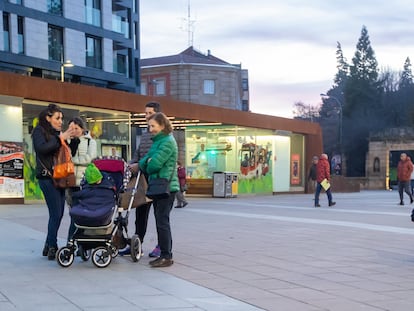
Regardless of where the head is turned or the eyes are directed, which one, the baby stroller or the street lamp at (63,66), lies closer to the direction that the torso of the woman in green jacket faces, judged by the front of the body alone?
the baby stroller

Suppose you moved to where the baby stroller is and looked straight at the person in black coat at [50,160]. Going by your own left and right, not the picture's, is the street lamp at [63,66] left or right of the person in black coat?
right

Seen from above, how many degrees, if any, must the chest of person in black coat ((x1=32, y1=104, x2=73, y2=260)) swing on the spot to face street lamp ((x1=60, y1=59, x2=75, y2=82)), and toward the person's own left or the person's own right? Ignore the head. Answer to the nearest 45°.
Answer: approximately 90° to the person's own left

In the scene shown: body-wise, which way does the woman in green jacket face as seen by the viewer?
to the viewer's left

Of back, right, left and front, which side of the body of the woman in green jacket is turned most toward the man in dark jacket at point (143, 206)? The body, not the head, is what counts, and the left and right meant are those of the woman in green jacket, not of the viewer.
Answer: right

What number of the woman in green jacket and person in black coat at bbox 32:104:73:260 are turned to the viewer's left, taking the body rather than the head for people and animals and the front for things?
1

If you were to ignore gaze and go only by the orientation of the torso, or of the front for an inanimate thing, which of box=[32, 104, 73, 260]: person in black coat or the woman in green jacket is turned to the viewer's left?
the woman in green jacket

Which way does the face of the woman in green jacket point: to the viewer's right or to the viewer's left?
to the viewer's left

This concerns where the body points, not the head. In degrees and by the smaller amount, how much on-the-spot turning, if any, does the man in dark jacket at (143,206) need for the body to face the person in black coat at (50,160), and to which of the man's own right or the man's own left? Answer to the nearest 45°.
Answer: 0° — they already face them

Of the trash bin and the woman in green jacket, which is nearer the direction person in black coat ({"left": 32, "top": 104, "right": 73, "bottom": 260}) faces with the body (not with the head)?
the woman in green jacket

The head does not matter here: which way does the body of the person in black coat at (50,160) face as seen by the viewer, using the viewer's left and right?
facing to the right of the viewer

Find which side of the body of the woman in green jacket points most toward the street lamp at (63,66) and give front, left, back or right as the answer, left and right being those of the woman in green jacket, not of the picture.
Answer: right
